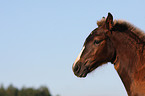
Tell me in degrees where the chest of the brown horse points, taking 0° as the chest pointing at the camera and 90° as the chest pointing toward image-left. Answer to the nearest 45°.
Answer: approximately 90°
